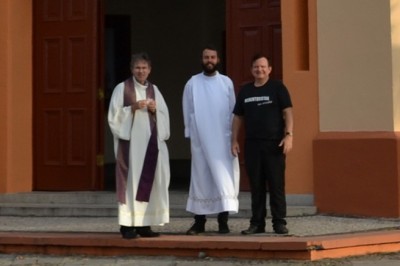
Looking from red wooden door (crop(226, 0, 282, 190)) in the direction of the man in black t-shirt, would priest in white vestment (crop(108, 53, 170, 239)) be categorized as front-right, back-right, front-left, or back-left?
front-right

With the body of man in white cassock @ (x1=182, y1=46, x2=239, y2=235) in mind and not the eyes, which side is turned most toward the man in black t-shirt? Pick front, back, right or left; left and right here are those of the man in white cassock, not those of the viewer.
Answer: left

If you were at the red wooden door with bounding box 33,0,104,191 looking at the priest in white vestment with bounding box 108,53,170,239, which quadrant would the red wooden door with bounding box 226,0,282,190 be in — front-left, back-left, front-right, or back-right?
front-left

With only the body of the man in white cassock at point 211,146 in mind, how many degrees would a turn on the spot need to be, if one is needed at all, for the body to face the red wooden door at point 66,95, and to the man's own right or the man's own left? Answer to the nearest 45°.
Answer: approximately 135° to the man's own right

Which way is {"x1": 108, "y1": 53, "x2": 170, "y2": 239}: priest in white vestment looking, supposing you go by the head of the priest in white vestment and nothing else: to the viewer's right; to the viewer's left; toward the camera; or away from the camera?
toward the camera

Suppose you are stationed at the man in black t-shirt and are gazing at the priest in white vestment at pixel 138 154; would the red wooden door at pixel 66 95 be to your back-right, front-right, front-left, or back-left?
front-right

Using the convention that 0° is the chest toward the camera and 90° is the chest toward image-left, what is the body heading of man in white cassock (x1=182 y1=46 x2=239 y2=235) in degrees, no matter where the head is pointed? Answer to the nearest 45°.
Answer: approximately 0°

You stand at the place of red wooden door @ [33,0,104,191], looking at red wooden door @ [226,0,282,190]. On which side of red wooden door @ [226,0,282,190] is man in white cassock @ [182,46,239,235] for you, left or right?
right

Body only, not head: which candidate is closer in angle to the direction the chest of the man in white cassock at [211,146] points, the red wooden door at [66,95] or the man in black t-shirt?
the man in black t-shirt

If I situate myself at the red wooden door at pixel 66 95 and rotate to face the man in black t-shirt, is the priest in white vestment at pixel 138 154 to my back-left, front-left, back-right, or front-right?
front-right

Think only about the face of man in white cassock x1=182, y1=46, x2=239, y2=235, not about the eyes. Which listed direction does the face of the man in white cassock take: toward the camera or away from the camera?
toward the camera

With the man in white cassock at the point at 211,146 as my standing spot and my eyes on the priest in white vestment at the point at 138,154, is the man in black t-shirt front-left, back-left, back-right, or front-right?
back-left
